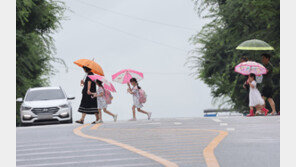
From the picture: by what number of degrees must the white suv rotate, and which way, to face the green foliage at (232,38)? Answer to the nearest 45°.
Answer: approximately 135° to its left

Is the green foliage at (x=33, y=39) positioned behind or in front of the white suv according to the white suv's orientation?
behind

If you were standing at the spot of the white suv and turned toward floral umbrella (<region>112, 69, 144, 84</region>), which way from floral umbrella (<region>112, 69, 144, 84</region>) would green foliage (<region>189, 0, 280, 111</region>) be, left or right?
left

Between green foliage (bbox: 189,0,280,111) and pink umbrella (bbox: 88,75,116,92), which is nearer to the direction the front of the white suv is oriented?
the pink umbrella

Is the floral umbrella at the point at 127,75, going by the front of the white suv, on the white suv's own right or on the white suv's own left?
on the white suv's own left

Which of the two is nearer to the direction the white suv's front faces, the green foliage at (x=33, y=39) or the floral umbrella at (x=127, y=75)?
the floral umbrella

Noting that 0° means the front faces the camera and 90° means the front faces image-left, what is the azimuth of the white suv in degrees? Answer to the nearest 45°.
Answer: approximately 0°

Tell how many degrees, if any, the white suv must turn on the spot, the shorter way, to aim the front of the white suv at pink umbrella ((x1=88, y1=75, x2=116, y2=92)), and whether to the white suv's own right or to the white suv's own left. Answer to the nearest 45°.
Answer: approximately 45° to the white suv's own left
